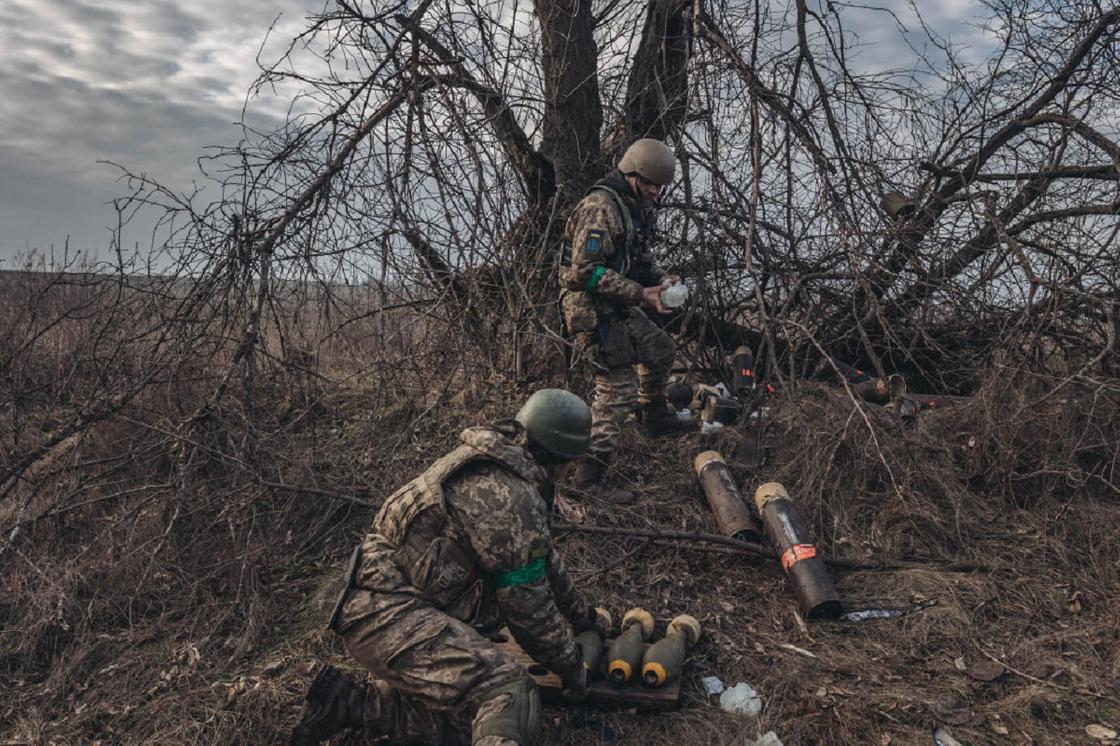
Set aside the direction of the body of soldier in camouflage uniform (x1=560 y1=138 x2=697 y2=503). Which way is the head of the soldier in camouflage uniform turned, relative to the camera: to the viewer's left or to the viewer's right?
to the viewer's right

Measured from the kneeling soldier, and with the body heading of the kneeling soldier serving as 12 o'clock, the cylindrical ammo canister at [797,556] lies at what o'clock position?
The cylindrical ammo canister is roughly at 11 o'clock from the kneeling soldier.

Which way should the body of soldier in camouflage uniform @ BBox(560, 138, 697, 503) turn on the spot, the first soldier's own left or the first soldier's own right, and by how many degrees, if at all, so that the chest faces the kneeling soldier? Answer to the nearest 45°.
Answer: approximately 90° to the first soldier's own right

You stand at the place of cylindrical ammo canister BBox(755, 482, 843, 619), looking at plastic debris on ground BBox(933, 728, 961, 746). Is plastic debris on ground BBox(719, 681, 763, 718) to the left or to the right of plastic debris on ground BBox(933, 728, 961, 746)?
right

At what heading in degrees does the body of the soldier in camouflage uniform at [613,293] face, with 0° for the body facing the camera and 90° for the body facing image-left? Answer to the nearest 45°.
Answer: approximately 270°

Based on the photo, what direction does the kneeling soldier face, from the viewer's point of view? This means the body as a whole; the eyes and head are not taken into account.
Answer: to the viewer's right

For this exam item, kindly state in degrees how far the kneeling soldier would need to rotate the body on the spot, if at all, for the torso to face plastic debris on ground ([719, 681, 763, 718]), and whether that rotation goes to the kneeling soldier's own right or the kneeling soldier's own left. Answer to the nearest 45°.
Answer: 0° — they already face it
